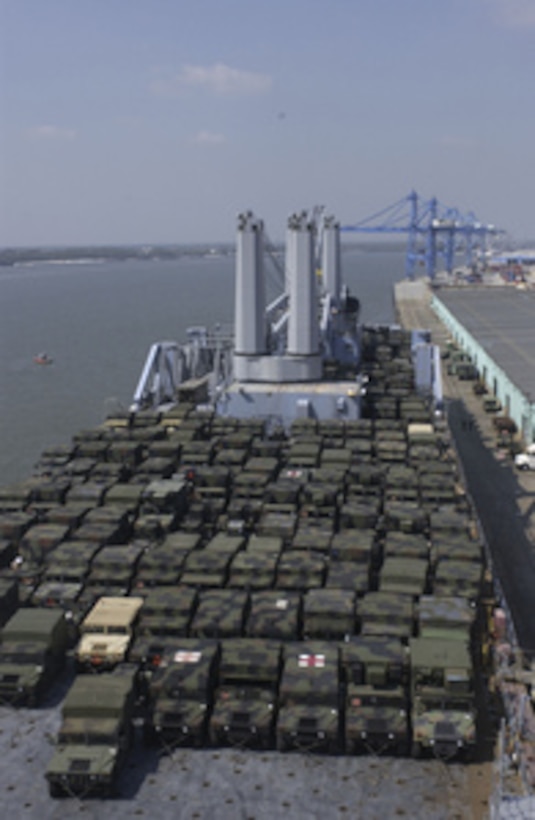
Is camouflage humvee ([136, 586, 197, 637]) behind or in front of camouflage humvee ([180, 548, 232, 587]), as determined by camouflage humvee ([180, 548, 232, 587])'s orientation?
in front

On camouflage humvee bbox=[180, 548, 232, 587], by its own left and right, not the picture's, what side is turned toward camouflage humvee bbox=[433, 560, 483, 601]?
left

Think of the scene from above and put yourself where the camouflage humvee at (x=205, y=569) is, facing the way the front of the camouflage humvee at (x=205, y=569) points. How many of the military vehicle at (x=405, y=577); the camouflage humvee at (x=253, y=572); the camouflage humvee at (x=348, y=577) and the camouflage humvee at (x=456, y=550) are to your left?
4

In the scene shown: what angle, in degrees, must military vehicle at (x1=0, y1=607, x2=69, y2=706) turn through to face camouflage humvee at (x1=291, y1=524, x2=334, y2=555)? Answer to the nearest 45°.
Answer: approximately 180°

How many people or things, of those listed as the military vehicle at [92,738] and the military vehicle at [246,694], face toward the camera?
2

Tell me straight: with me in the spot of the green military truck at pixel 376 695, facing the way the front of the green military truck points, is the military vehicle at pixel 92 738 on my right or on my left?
on my right

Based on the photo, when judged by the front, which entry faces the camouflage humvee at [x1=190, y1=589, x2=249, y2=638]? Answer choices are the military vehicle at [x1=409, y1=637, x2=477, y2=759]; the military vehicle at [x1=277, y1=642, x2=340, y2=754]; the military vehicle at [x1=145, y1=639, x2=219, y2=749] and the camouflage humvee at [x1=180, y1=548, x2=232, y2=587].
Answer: the camouflage humvee at [x1=180, y1=548, x2=232, y2=587]

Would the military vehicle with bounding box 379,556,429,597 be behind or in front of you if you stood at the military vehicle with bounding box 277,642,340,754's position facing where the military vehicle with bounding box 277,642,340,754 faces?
behind

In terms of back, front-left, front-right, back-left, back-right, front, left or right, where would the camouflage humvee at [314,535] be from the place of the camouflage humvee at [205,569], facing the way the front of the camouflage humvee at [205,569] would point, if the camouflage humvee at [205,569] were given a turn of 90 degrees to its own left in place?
front-left

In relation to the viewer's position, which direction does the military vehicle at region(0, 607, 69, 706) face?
facing the viewer and to the left of the viewer
